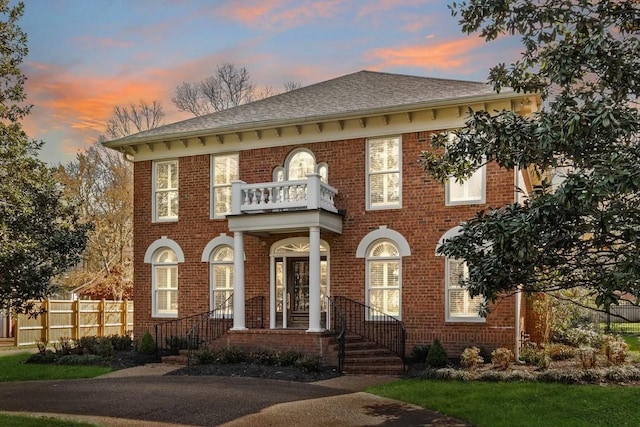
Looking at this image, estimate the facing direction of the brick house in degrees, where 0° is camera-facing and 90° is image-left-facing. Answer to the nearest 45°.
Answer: approximately 45°

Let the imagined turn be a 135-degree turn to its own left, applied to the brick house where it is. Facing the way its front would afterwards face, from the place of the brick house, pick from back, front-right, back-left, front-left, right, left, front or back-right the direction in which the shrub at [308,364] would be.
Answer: right

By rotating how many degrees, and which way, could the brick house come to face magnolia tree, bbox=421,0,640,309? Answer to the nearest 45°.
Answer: approximately 45° to its left

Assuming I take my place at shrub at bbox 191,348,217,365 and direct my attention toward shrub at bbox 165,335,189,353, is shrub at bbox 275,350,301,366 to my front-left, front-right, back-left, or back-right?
back-right

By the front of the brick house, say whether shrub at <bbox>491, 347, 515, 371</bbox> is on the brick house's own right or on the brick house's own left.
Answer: on the brick house's own left

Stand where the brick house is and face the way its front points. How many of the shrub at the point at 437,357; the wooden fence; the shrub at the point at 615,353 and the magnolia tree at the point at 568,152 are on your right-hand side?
1

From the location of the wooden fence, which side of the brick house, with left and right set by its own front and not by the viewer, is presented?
right

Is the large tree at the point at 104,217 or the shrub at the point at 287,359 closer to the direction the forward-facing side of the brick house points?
the shrub

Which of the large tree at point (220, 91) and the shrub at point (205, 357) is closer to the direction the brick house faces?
the shrub
